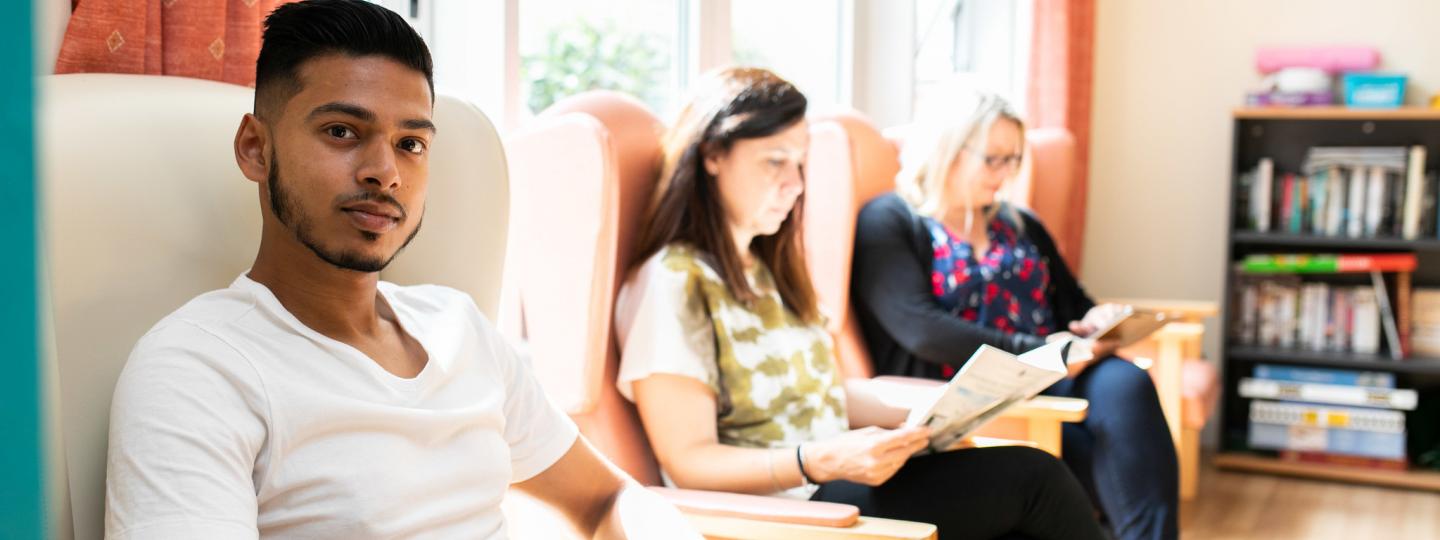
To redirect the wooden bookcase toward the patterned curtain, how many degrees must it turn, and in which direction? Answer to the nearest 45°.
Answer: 0° — it already faces it

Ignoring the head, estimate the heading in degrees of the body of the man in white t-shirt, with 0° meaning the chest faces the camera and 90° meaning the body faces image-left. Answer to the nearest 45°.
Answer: approximately 315°

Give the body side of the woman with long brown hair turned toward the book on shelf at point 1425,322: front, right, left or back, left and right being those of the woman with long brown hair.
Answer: left

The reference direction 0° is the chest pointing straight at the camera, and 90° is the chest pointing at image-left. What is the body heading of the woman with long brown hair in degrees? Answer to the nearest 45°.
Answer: approximately 315°

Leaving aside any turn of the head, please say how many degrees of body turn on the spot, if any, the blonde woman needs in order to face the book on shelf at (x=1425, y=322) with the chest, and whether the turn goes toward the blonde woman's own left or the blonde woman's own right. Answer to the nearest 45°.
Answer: approximately 90° to the blonde woman's own left

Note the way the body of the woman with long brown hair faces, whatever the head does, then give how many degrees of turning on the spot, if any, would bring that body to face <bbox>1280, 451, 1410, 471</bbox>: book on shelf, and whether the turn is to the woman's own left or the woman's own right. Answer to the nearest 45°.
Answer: approximately 90° to the woman's own left
